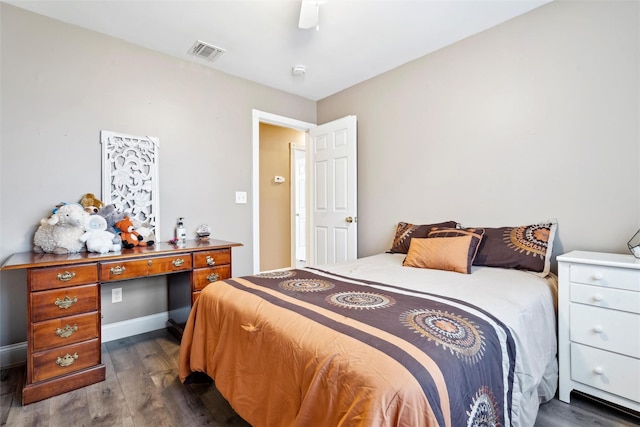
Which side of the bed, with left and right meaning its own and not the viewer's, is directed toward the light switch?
right

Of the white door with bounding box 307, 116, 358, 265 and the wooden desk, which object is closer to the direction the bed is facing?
the wooden desk

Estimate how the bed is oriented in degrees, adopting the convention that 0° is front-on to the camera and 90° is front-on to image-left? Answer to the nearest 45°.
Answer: approximately 45°

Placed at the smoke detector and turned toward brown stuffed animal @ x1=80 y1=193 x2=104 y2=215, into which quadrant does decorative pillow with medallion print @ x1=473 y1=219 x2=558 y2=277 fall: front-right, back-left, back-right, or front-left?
back-left

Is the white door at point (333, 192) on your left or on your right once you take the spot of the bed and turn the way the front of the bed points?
on your right

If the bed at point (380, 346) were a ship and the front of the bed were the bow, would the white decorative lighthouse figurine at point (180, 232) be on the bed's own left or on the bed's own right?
on the bed's own right

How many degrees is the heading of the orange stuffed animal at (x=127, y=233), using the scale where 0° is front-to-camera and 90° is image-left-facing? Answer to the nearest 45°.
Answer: approximately 315°
